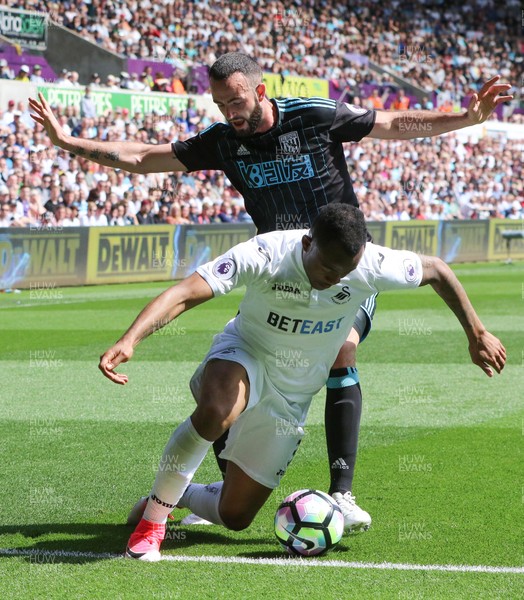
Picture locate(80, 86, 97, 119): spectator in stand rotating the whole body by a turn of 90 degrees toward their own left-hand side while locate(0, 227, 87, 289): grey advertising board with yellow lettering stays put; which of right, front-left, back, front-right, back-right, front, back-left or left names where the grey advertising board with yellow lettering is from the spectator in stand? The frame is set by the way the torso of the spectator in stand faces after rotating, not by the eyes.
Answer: right

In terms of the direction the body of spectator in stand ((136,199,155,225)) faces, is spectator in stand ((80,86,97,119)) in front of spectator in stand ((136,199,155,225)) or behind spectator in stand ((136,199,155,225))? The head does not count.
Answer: behind

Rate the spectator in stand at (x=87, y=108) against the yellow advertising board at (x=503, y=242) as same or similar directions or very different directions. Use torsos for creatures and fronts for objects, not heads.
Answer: same or similar directions

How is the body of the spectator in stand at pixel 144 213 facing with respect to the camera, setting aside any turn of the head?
toward the camera

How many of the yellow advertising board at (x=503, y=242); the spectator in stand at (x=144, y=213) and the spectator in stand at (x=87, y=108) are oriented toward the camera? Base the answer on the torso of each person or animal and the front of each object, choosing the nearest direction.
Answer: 3

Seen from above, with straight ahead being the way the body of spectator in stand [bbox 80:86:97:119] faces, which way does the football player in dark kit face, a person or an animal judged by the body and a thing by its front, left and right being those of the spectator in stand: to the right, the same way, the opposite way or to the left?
the same way

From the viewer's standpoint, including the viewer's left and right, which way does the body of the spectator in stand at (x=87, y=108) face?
facing the viewer

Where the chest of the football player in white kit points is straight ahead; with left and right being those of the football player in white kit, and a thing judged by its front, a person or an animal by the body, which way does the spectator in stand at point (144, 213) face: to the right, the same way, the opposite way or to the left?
the same way

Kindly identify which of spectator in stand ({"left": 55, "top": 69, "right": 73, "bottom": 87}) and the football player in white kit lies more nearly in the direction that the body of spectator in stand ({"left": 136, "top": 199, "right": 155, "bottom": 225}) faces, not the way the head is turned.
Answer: the football player in white kit

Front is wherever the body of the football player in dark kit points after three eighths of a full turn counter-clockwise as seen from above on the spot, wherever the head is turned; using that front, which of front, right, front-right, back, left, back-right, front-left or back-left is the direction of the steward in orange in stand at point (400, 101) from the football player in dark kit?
front-left

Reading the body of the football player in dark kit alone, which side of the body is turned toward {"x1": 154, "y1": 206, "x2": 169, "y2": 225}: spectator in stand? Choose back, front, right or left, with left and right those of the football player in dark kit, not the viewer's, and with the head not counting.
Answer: back

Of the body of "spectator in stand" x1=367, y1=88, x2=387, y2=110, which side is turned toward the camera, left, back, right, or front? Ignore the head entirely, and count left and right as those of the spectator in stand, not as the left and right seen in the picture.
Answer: front

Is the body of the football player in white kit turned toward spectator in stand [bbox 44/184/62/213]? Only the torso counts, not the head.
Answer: no
